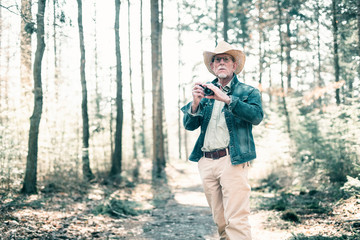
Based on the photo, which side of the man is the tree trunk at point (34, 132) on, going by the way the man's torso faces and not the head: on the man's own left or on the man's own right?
on the man's own right

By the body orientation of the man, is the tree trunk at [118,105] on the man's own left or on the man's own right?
on the man's own right

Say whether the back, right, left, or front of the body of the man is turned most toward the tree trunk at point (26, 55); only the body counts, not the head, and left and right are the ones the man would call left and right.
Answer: right
